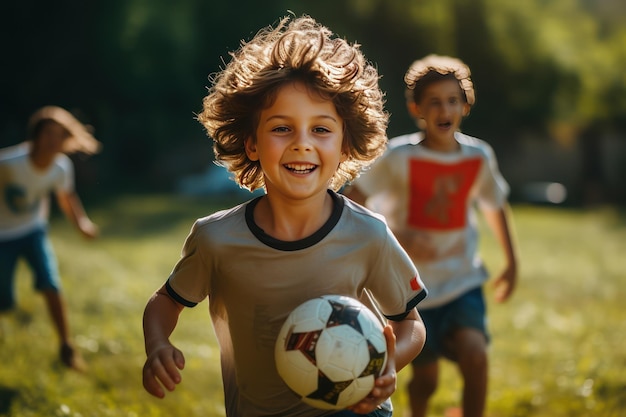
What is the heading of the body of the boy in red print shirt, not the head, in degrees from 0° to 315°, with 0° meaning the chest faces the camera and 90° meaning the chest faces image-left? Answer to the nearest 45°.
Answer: approximately 0°

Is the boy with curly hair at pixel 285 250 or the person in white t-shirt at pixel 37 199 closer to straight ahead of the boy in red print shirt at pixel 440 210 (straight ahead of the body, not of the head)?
the boy with curly hair

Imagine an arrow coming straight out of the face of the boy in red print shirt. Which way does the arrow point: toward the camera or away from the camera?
toward the camera

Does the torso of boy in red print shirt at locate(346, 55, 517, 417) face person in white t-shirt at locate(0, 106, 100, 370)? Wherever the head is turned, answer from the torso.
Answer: no

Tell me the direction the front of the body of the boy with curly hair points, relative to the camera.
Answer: toward the camera

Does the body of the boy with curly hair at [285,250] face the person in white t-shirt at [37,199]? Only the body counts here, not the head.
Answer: no

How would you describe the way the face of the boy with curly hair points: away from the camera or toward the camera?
toward the camera

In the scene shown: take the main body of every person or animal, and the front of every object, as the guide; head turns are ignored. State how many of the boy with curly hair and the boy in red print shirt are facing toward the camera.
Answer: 2

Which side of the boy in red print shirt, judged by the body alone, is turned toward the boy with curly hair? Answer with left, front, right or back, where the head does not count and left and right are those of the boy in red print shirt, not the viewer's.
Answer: front

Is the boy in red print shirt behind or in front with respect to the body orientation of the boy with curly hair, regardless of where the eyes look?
behind

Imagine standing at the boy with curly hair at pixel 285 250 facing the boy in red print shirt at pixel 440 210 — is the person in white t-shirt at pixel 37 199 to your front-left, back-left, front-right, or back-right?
front-left

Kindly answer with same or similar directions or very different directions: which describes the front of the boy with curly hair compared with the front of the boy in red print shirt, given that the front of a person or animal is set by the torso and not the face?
same or similar directions

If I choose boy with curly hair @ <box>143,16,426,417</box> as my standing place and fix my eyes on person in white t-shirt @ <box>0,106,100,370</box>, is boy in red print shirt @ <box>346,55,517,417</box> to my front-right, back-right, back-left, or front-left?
front-right
